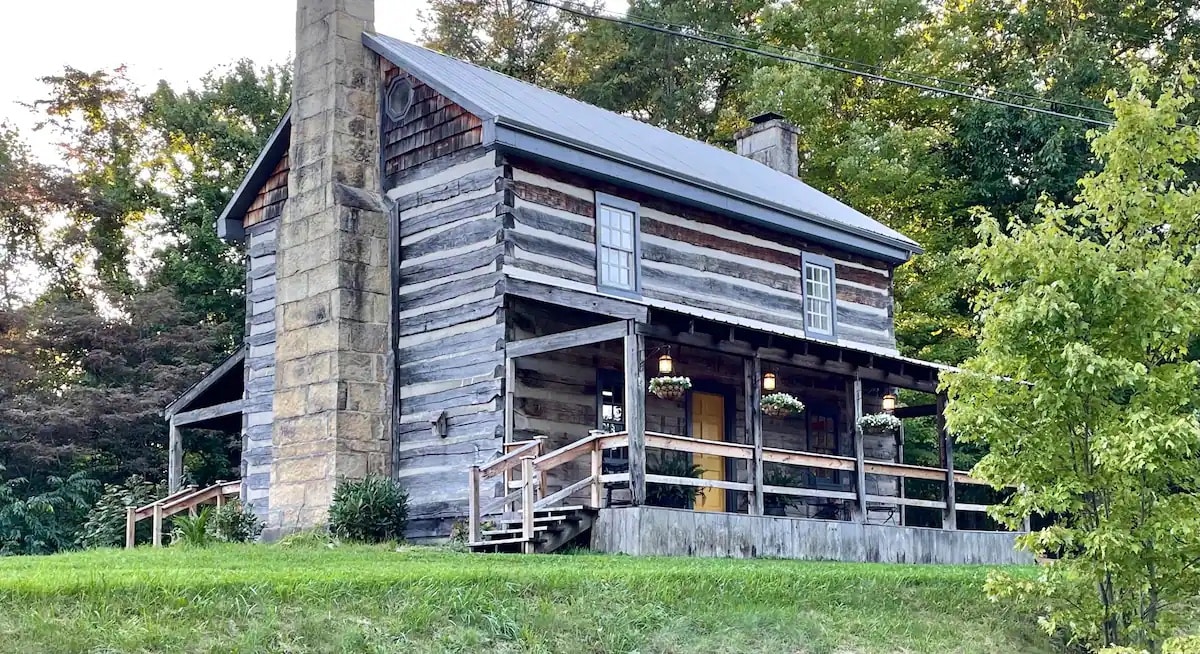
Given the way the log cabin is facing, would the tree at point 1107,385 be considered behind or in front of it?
in front

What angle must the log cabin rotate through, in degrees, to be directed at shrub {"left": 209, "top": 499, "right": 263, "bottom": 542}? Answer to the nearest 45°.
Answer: approximately 135° to its right

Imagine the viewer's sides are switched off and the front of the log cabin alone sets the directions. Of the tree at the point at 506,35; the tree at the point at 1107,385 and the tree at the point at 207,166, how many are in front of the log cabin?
1

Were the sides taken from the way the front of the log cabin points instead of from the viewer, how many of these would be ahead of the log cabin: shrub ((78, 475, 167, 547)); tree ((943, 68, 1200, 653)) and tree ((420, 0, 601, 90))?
1

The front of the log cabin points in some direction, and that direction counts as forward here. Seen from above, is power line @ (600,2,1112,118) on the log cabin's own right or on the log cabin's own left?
on the log cabin's own left

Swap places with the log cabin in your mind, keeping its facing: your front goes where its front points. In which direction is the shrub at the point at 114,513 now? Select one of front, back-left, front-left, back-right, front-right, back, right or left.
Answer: back

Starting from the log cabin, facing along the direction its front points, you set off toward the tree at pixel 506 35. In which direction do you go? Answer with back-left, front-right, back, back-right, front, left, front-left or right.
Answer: back-left

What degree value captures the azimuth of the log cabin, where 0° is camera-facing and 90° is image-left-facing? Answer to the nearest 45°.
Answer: approximately 315°

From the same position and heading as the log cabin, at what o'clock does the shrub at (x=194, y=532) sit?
The shrub is roughly at 4 o'clock from the log cabin.
